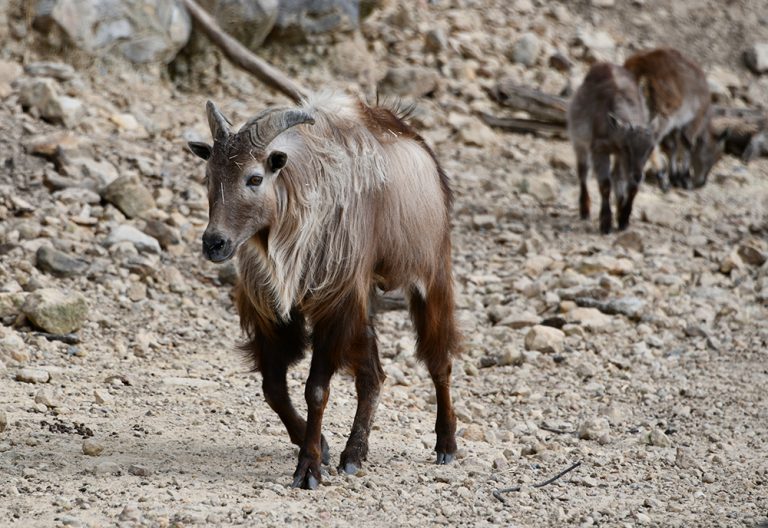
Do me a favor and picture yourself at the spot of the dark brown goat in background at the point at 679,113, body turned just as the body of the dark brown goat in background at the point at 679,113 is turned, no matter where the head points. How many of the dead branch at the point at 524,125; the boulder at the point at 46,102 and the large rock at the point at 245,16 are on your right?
3

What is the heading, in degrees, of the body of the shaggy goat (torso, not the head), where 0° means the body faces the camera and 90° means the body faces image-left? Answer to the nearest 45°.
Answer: approximately 45°

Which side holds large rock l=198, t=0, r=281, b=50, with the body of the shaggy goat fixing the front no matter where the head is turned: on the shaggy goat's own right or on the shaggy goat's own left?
on the shaggy goat's own right

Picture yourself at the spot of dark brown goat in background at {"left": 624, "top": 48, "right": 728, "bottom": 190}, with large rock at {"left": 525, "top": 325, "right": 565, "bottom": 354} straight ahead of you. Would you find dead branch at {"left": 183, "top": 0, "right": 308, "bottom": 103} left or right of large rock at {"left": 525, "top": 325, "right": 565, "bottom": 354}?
right

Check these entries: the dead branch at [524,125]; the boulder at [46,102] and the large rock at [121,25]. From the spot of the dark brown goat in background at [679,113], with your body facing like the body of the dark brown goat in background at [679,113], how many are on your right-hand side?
3

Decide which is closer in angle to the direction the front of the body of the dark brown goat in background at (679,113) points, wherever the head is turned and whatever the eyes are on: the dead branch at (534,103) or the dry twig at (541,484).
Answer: the dry twig

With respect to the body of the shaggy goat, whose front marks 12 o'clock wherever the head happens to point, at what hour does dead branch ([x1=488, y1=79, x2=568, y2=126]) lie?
The dead branch is roughly at 5 o'clock from the shaggy goat.

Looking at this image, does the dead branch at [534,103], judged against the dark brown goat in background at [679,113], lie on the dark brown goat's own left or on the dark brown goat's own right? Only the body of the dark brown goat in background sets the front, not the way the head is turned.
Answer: on the dark brown goat's own right

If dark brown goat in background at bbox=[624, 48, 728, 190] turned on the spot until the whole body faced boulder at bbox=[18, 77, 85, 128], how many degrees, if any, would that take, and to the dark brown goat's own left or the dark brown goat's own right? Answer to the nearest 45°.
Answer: approximately 180°
